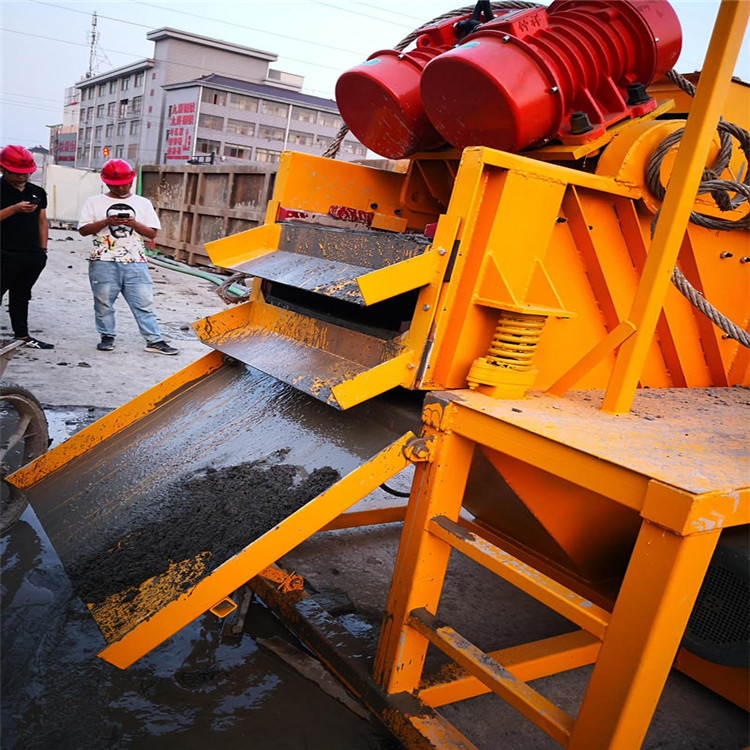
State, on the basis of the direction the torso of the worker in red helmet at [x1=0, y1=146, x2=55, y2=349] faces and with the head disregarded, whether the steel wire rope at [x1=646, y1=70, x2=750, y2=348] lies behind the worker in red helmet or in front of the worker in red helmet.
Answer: in front

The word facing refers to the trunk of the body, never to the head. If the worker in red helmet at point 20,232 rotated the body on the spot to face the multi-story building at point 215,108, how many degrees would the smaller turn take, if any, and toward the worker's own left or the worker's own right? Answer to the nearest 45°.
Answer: approximately 135° to the worker's own left

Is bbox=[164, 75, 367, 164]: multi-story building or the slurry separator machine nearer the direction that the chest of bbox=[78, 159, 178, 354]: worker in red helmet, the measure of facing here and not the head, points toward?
the slurry separator machine

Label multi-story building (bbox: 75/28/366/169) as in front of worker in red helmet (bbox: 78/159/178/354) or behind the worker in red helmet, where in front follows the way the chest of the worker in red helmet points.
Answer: behind

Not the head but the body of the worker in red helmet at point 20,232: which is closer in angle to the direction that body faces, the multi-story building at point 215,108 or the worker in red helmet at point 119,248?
the worker in red helmet

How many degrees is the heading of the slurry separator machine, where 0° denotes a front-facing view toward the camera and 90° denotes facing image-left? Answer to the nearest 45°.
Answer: approximately 45°

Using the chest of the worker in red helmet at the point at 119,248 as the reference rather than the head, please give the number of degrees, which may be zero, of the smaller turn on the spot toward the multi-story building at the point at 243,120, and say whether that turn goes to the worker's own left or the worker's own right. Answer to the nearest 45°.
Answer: approximately 180°

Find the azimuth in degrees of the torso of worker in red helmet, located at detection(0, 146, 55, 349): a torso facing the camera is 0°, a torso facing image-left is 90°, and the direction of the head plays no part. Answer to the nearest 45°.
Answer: approximately 315°

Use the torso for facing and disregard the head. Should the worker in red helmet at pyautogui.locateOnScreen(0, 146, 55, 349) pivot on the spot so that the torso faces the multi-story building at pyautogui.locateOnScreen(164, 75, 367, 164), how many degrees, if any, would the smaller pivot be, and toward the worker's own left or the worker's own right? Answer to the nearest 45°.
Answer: approximately 135° to the worker's own left

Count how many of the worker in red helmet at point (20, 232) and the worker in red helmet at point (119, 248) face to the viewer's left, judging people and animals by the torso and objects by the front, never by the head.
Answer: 0

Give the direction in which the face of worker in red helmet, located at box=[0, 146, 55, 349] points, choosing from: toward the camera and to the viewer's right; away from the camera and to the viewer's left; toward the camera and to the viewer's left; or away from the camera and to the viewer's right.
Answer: toward the camera and to the viewer's right

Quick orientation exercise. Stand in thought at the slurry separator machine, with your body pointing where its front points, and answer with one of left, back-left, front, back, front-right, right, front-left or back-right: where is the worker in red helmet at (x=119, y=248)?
right

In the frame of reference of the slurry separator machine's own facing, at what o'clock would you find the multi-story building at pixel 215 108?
The multi-story building is roughly at 4 o'clock from the slurry separator machine.
